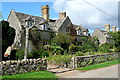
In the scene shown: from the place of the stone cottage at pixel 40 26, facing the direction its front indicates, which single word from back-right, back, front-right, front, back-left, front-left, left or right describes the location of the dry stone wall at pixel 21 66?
front-right

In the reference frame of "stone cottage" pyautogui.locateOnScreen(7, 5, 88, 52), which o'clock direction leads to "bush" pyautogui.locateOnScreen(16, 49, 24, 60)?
The bush is roughly at 2 o'clock from the stone cottage.

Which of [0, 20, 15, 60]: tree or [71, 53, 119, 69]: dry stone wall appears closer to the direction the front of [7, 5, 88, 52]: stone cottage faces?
the dry stone wall

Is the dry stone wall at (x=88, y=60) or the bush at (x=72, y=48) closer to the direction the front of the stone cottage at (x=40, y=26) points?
the dry stone wall

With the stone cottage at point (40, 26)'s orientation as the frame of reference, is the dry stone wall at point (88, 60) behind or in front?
in front

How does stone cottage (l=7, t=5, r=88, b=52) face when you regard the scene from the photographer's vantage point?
facing the viewer and to the right of the viewer
